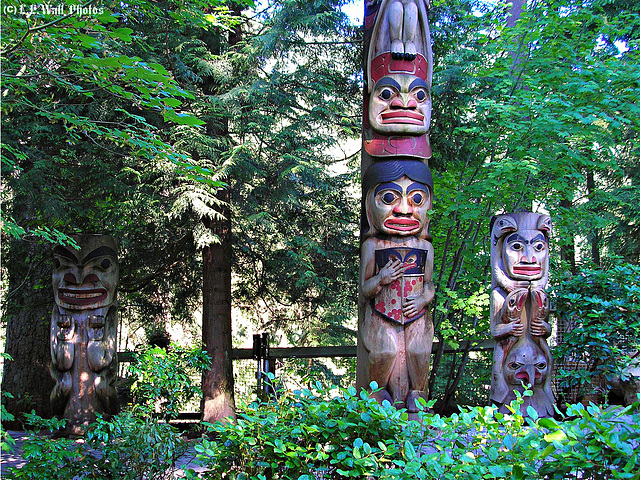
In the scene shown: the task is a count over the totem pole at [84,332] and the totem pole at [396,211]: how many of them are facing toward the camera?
2

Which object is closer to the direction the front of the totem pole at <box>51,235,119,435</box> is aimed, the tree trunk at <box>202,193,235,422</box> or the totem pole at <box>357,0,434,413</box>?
the totem pole

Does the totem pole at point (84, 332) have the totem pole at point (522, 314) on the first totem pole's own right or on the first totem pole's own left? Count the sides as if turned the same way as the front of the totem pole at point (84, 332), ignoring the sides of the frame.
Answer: on the first totem pole's own left

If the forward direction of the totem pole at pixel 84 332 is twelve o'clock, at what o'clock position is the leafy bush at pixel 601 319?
The leafy bush is roughly at 10 o'clock from the totem pole.

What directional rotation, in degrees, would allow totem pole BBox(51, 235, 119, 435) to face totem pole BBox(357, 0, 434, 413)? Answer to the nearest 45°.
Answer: approximately 45° to its left

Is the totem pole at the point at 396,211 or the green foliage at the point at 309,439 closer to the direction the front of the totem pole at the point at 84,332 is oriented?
the green foliage

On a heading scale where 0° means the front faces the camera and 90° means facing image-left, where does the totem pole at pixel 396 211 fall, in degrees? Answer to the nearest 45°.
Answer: approximately 0°

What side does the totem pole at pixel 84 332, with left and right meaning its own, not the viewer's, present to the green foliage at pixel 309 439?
front

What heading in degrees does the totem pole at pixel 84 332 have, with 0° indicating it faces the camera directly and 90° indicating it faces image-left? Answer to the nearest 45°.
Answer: approximately 0°
